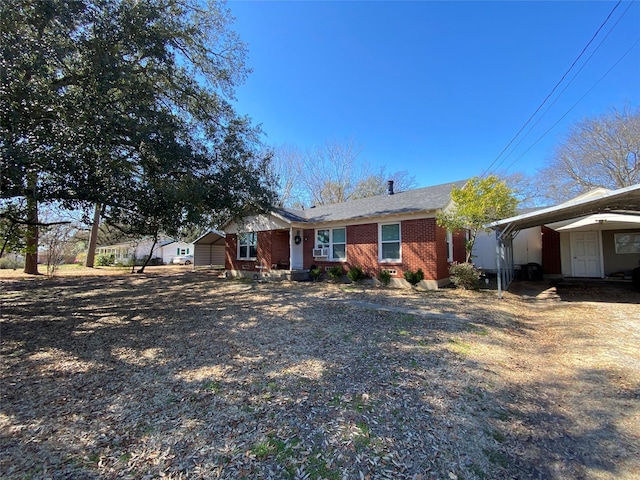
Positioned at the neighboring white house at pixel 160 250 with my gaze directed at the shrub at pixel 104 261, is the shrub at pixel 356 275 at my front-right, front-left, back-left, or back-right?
front-left

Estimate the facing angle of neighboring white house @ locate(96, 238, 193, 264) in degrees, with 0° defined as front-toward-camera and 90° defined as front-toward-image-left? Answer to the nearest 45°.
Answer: approximately 45°

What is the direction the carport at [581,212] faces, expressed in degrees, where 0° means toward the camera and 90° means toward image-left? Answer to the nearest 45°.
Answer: approximately 0°

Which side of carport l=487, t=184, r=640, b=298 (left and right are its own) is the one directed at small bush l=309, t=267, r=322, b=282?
right

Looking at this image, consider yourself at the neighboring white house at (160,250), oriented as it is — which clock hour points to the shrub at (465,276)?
The shrub is roughly at 10 o'clock from the neighboring white house.

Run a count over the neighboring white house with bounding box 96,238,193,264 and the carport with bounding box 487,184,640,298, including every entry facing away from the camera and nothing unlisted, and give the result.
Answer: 0

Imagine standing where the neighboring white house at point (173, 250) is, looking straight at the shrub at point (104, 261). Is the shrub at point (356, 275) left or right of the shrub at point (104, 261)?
left

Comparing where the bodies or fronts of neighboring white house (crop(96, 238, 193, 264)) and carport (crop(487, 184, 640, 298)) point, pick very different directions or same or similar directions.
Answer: same or similar directions

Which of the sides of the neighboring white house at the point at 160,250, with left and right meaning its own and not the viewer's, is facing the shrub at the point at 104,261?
front

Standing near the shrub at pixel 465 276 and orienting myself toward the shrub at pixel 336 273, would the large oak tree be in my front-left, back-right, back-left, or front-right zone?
front-left

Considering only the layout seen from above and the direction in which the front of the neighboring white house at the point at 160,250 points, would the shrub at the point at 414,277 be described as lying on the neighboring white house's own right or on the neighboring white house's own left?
on the neighboring white house's own left

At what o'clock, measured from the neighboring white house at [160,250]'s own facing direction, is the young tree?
The young tree is roughly at 10 o'clock from the neighboring white house.

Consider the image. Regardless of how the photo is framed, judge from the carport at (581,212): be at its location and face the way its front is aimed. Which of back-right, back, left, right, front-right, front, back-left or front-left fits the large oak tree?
front-right
